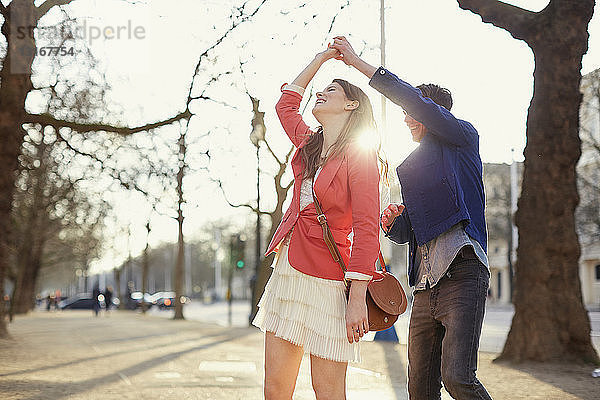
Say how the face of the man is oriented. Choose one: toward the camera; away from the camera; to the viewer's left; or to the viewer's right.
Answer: to the viewer's left

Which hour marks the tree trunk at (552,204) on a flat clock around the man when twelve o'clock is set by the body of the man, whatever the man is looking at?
The tree trunk is roughly at 5 o'clock from the man.

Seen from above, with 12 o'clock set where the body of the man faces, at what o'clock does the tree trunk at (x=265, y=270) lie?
The tree trunk is roughly at 4 o'clock from the man.

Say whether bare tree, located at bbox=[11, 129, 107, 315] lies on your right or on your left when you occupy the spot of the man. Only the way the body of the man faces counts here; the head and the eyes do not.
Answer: on your right

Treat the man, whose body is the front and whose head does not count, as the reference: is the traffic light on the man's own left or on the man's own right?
on the man's own right

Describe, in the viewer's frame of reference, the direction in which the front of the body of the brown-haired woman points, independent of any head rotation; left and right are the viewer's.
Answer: facing the viewer and to the left of the viewer

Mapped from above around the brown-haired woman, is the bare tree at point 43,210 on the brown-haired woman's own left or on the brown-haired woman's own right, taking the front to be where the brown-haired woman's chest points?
on the brown-haired woman's own right

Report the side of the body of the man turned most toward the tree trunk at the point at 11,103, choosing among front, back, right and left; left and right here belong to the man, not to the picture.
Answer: right

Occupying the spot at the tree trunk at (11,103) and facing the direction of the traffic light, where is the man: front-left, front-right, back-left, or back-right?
back-right

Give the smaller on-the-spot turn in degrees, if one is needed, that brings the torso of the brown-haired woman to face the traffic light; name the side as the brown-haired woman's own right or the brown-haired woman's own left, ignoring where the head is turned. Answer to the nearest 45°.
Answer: approximately 135° to the brown-haired woman's own right

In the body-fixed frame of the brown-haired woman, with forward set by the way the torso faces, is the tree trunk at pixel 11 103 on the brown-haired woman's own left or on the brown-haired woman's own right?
on the brown-haired woman's own right

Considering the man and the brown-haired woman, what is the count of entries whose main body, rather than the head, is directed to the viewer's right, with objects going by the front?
0

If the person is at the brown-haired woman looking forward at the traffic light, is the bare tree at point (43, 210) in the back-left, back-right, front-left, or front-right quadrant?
front-left
